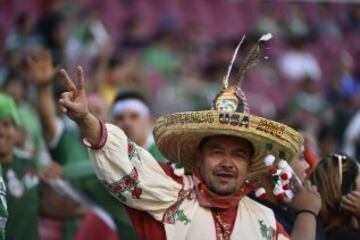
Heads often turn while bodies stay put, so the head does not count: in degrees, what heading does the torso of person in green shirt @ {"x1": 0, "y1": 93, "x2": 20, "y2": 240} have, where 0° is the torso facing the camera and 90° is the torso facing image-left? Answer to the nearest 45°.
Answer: approximately 0°

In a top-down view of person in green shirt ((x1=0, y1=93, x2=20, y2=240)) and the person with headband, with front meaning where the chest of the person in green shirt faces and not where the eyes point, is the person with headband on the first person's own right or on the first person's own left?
on the first person's own left

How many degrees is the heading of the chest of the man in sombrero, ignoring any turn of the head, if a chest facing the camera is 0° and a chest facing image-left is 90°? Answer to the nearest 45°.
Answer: approximately 0°

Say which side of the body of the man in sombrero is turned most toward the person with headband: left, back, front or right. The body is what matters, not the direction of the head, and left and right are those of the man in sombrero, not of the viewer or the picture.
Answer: back

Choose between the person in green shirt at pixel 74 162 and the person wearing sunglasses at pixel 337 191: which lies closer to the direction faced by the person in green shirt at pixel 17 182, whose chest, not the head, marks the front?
the person wearing sunglasses

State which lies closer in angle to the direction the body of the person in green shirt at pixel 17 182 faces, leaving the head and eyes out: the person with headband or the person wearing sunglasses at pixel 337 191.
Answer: the person wearing sunglasses
